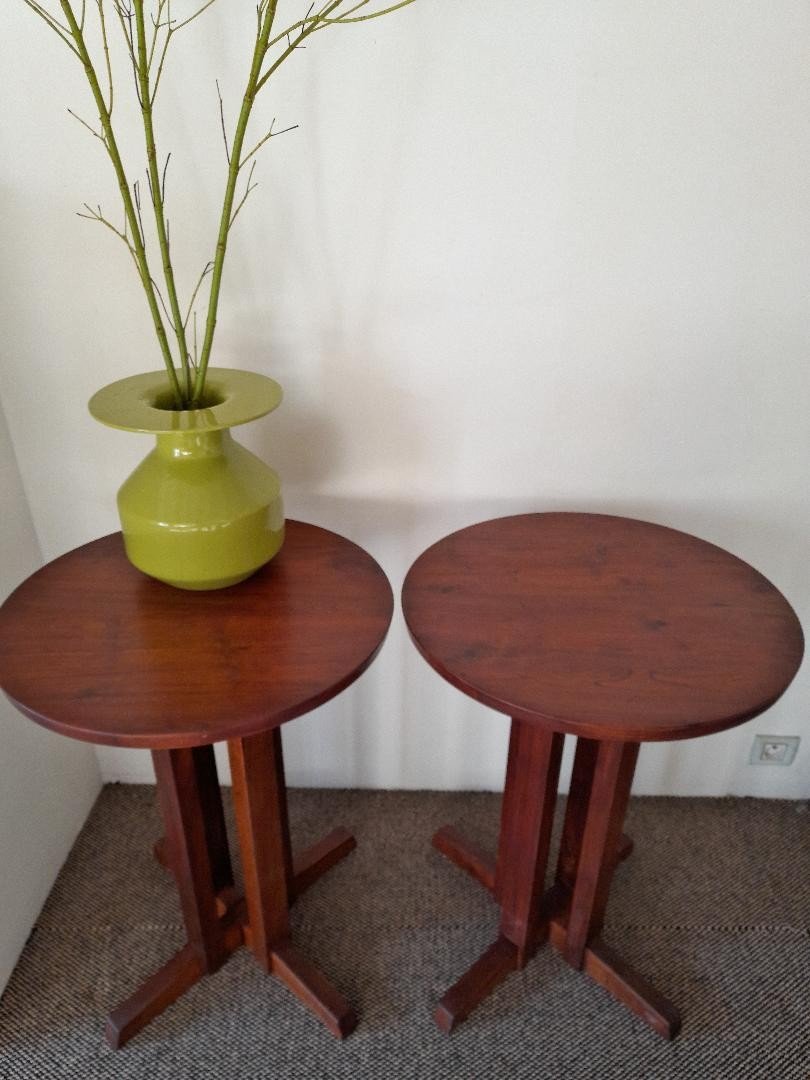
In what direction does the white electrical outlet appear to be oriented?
toward the camera

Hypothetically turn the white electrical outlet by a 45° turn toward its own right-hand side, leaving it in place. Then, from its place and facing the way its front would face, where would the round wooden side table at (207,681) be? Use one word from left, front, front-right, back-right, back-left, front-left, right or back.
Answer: front

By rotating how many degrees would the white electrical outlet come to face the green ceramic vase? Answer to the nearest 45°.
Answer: approximately 45° to its right

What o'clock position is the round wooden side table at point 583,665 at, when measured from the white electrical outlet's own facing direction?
The round wooden side table is roughly at 1 o'clock from the white electrical outlet.
